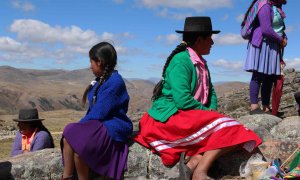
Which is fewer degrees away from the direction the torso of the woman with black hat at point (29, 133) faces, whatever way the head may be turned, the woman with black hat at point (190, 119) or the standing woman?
the woman with black hat

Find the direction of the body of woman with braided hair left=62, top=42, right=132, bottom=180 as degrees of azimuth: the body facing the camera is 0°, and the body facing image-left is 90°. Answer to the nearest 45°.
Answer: approximately 90°

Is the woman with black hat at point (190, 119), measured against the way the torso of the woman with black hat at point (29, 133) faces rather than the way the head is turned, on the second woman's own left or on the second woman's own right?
on the second woman's own left

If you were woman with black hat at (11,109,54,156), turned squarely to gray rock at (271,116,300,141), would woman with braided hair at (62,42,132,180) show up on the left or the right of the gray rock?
right

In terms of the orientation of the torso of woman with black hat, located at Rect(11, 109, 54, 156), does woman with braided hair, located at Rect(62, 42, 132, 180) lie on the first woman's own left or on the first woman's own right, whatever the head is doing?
on the first woman's own left

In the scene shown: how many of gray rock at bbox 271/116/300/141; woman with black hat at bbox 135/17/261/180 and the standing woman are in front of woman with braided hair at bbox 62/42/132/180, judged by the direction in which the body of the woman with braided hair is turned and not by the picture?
0

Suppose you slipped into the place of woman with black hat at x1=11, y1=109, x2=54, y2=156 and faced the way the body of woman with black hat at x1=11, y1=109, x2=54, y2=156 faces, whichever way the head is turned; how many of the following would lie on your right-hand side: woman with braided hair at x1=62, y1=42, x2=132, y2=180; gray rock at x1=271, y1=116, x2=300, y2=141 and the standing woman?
0

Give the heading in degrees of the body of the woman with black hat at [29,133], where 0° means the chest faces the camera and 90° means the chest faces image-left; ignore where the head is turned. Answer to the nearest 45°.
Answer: approximately 45°

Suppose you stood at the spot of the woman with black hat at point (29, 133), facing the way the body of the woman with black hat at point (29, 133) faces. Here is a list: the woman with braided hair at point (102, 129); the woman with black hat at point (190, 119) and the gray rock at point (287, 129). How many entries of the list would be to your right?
0

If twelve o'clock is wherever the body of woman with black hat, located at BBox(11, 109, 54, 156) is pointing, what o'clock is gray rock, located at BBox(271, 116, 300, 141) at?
The gray rock is roughly at 8 o'clock from the woman with black hat.

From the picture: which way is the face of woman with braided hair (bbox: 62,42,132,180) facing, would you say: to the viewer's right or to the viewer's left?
to the viewer's left

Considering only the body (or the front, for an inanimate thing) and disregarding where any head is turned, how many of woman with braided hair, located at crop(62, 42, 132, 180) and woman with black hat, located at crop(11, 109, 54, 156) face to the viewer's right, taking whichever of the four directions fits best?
0

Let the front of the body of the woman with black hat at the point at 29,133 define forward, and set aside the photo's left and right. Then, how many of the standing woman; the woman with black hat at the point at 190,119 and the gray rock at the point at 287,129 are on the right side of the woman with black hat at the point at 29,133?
0

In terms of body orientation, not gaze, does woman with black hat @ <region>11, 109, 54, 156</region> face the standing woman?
no

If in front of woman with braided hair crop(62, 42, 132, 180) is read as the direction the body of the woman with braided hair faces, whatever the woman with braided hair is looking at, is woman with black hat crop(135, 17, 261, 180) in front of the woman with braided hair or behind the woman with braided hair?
behind

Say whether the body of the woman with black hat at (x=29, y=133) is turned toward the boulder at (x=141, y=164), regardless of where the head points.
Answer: no

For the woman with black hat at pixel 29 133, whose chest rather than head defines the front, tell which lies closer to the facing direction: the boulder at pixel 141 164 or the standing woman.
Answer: the boulder
